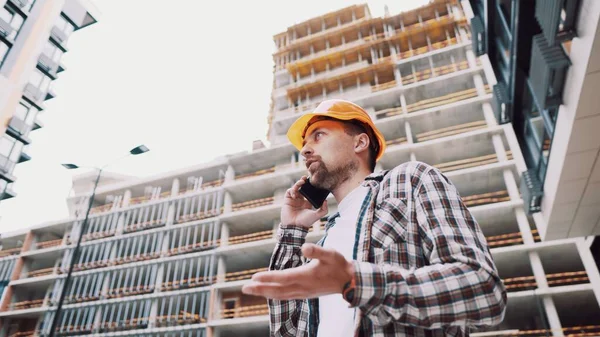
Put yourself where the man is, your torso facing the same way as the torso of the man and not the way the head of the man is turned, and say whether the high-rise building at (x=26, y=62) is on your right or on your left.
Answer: on your right

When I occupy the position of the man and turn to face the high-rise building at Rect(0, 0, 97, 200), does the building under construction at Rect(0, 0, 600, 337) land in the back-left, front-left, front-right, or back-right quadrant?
front-right

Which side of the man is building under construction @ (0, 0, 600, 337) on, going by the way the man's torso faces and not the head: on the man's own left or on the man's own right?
on the man's own right

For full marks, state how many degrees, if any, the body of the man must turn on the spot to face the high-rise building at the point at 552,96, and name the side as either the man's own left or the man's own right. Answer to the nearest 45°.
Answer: approximately 180°
